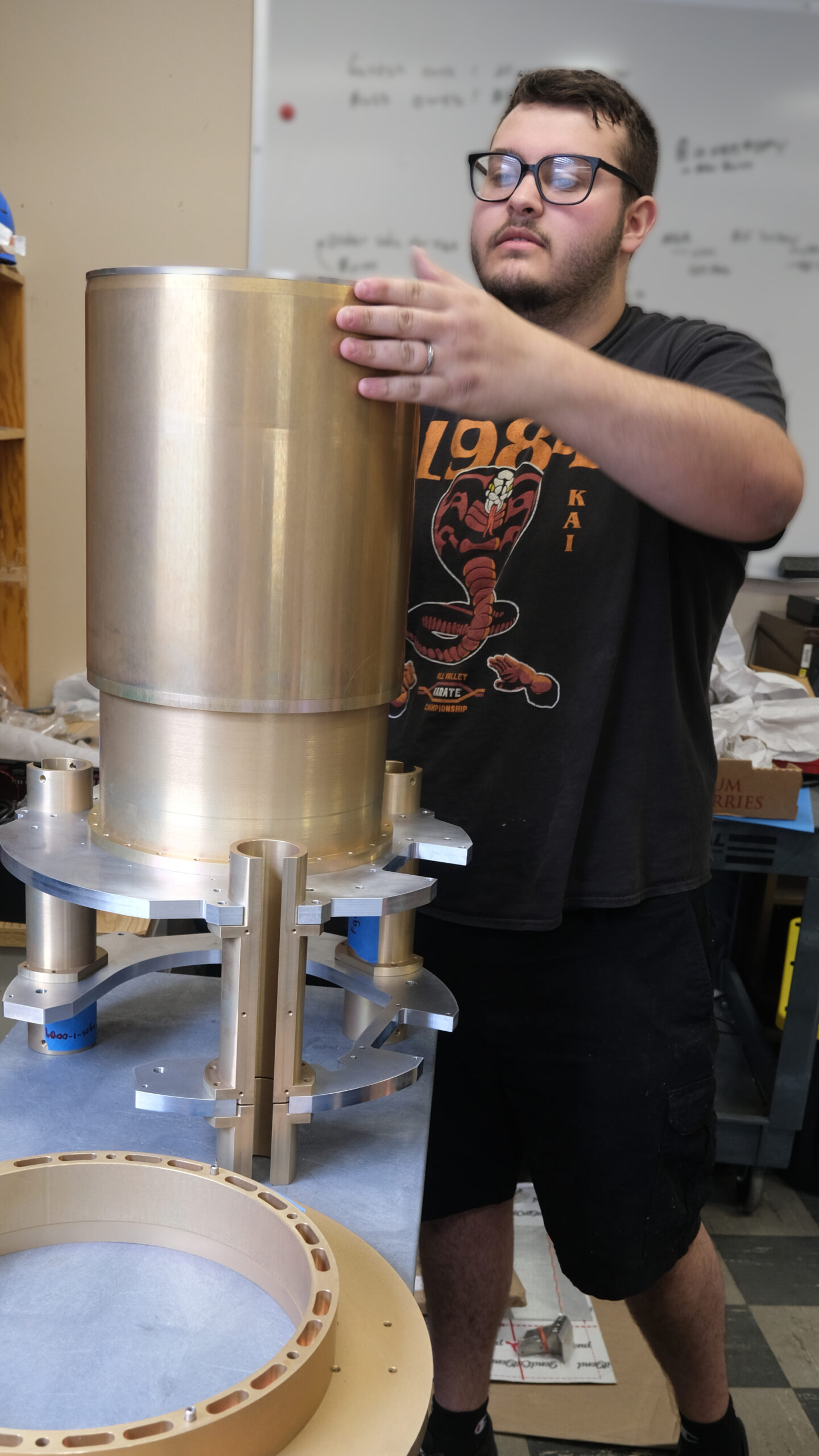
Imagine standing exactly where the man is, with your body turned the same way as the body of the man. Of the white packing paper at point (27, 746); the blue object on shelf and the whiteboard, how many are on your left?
0

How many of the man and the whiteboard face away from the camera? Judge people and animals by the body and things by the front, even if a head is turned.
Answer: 0

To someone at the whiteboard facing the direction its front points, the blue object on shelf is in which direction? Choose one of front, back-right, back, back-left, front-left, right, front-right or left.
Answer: front-right

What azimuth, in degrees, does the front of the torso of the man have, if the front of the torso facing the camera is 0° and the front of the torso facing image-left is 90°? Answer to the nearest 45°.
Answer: approximately 45°

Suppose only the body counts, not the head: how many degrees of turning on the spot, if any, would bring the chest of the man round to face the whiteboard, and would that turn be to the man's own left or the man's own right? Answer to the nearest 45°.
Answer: approximately 135° to the man's own right

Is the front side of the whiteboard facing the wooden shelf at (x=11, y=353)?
no

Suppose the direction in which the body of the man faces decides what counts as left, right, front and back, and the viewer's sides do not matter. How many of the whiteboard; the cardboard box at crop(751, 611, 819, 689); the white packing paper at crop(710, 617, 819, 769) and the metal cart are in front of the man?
0

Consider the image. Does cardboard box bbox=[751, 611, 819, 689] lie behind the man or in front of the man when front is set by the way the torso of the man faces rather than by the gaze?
behind

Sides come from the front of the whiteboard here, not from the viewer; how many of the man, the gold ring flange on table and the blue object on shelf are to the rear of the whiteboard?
0

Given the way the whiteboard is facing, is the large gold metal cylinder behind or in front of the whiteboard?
in front

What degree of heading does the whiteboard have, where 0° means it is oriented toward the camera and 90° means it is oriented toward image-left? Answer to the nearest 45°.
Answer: approximately 0°

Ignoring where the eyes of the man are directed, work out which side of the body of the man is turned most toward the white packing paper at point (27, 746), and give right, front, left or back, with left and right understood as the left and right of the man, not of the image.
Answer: right

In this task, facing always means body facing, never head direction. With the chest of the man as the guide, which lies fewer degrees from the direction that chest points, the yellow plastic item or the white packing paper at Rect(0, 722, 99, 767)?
the white packing paper

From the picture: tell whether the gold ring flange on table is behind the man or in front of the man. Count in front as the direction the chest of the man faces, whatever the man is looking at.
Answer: in front

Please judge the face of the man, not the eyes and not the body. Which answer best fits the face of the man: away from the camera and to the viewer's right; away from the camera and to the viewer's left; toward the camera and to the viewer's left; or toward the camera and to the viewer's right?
toward the camera and to the viewer's left

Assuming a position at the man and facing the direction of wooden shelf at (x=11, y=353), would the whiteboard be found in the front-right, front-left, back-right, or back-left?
front-right
